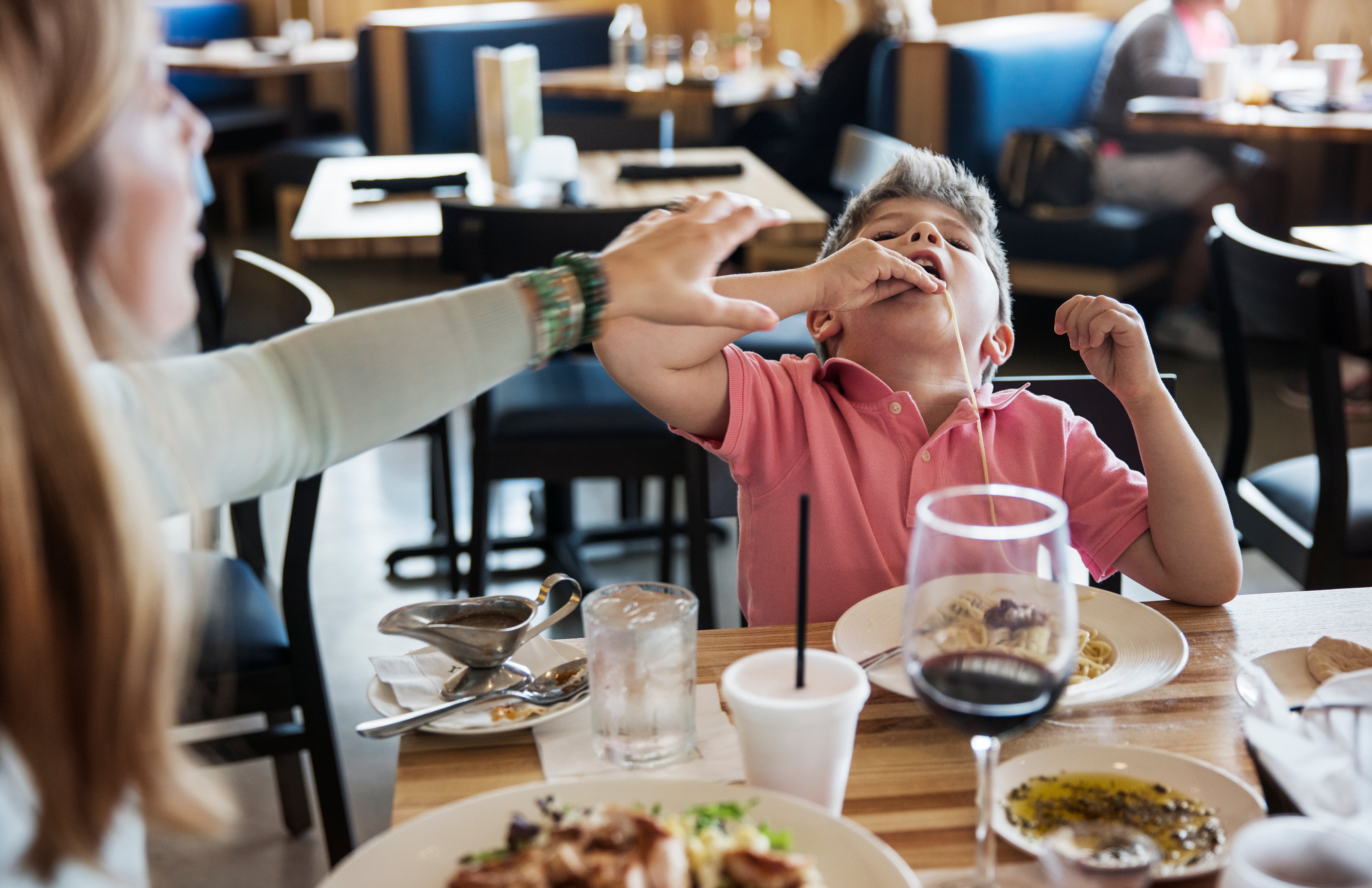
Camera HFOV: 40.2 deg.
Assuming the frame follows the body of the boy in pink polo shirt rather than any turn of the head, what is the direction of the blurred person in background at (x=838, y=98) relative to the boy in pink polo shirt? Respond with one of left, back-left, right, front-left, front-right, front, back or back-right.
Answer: back

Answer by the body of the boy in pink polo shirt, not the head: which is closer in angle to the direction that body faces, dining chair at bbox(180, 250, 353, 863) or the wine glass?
the wine glass

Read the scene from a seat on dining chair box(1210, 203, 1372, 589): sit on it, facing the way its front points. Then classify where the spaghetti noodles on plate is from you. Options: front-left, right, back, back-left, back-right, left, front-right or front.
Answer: back-right

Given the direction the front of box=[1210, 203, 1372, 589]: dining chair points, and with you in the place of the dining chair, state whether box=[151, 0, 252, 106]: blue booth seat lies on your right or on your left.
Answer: on your left

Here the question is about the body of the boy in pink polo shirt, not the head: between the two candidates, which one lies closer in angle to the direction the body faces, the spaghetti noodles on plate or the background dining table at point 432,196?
the spaghetti noodles on plate

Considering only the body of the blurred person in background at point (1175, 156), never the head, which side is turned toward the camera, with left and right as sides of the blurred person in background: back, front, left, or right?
right

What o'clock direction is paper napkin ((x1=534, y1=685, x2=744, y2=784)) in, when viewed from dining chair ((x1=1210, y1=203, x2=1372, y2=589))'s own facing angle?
The paper napkin is roughly at 5 o'clock from the dining chair.

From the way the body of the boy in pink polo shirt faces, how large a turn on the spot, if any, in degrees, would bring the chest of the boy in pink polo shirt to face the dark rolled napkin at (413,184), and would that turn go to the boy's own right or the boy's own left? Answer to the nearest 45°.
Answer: approximately 135° to the boy's own right

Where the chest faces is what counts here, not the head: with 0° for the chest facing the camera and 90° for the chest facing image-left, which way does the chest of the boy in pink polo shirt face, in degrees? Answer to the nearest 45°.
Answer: approximately 0°

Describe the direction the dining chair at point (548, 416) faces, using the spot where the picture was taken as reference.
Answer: facing away from the viewer

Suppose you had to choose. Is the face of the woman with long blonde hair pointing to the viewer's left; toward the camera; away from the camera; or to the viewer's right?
to the viewer's right
